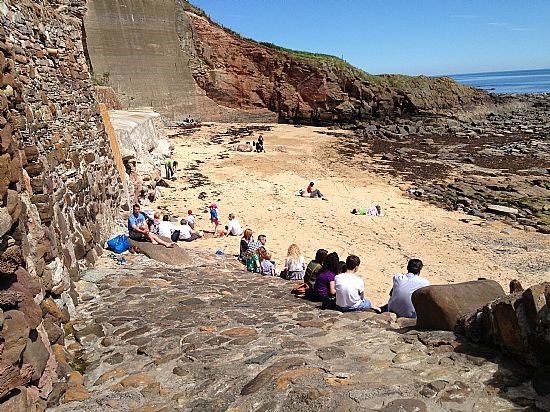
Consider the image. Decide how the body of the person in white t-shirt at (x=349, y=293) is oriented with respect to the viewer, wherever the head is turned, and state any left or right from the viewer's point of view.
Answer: facing away from the viewer and to the right of the viewer

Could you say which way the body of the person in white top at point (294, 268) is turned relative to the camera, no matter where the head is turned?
away from the camera

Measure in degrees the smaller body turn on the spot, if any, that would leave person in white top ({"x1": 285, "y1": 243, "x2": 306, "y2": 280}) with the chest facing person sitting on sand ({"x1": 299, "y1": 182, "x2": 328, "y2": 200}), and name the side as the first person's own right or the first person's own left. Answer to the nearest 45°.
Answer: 0° — they already face them

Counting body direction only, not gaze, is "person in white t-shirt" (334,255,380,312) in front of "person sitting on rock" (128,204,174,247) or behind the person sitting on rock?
in front

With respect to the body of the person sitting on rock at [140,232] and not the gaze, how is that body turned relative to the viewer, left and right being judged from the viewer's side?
facing the viewer and to the right of the viewer

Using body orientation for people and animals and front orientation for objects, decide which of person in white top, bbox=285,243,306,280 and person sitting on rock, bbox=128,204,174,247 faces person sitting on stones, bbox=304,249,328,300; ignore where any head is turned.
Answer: person sitting on rock, bbox=128,204,174,247

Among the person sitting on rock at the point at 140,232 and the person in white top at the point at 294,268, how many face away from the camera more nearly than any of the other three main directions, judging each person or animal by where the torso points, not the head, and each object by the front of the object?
1

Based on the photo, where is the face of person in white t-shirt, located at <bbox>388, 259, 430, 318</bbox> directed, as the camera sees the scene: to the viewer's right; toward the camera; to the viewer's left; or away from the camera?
away from the camera

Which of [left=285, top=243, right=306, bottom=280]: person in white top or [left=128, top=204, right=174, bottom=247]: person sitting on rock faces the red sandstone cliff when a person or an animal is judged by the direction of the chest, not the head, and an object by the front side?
[left=285, top=243, right=306, bottom=280]: person in white top

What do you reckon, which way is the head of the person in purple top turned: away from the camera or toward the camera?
away from the camera

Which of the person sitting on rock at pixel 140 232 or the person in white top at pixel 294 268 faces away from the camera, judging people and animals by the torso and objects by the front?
the person in white top at pixel 294 268

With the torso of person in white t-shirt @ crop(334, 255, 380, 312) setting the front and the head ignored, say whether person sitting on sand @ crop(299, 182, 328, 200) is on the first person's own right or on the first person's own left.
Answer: on the first person's own left

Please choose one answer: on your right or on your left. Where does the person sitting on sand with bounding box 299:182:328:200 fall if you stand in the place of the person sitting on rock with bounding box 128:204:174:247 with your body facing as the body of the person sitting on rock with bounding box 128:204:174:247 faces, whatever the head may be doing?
on your left

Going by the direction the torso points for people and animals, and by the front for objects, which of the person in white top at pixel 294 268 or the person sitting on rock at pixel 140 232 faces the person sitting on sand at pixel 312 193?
the person in white top at pixel 294 268
